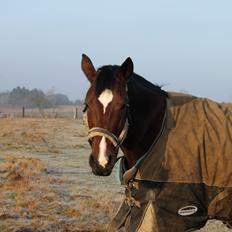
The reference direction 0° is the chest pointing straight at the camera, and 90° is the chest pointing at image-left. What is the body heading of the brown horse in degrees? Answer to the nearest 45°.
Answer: approximately 45°
